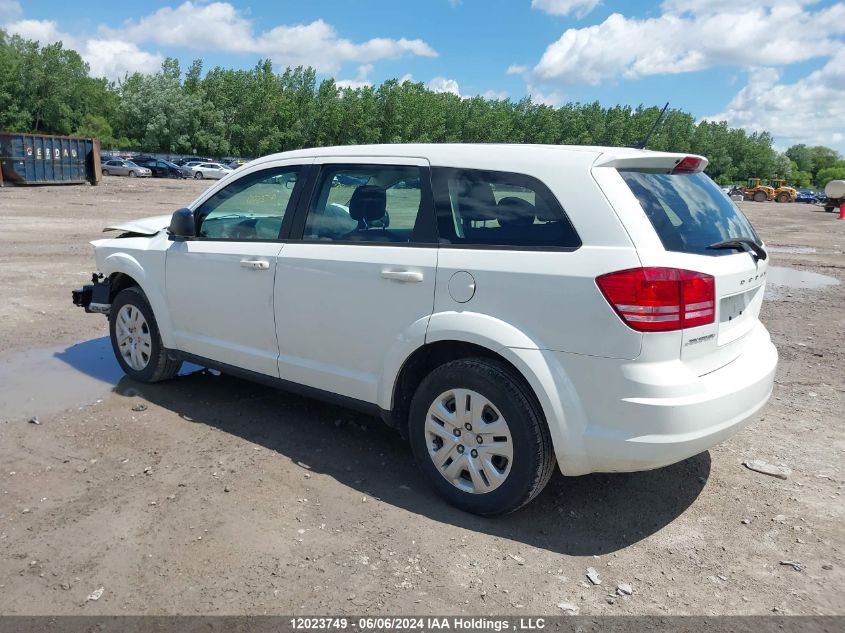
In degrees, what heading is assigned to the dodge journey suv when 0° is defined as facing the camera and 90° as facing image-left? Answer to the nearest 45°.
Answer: approximately 135°
